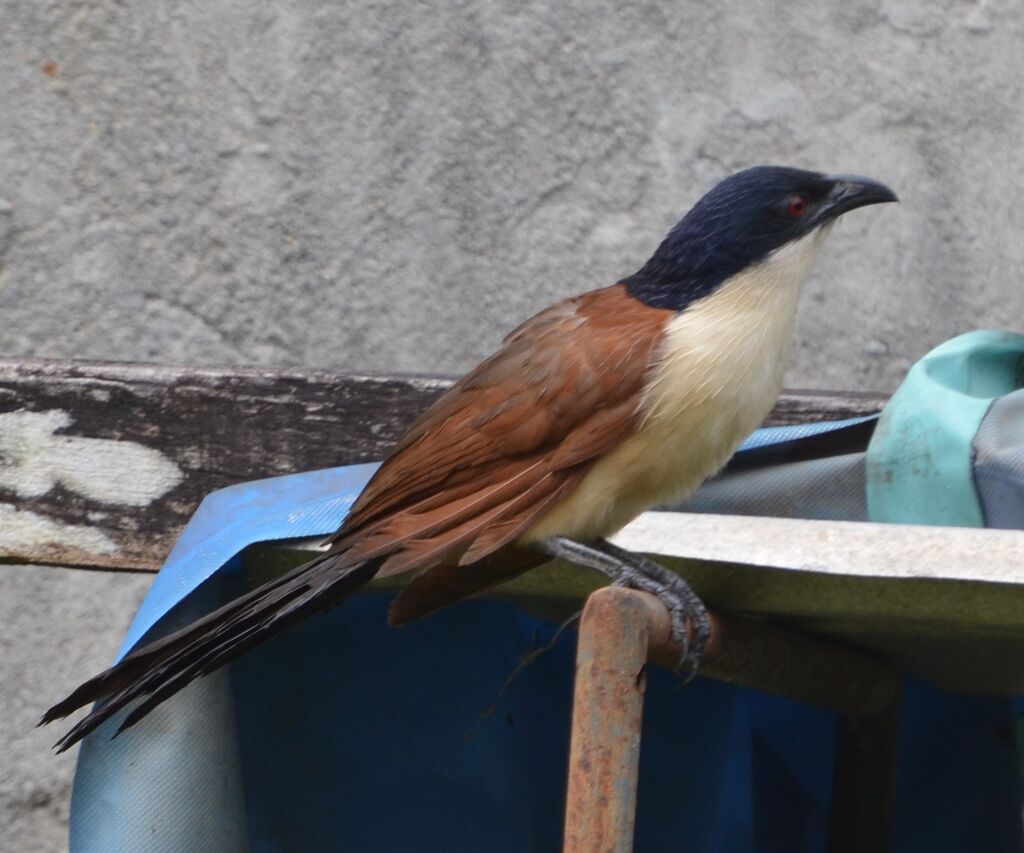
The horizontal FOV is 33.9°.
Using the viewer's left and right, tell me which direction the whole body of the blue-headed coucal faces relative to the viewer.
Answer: facing to the right of the viewer
